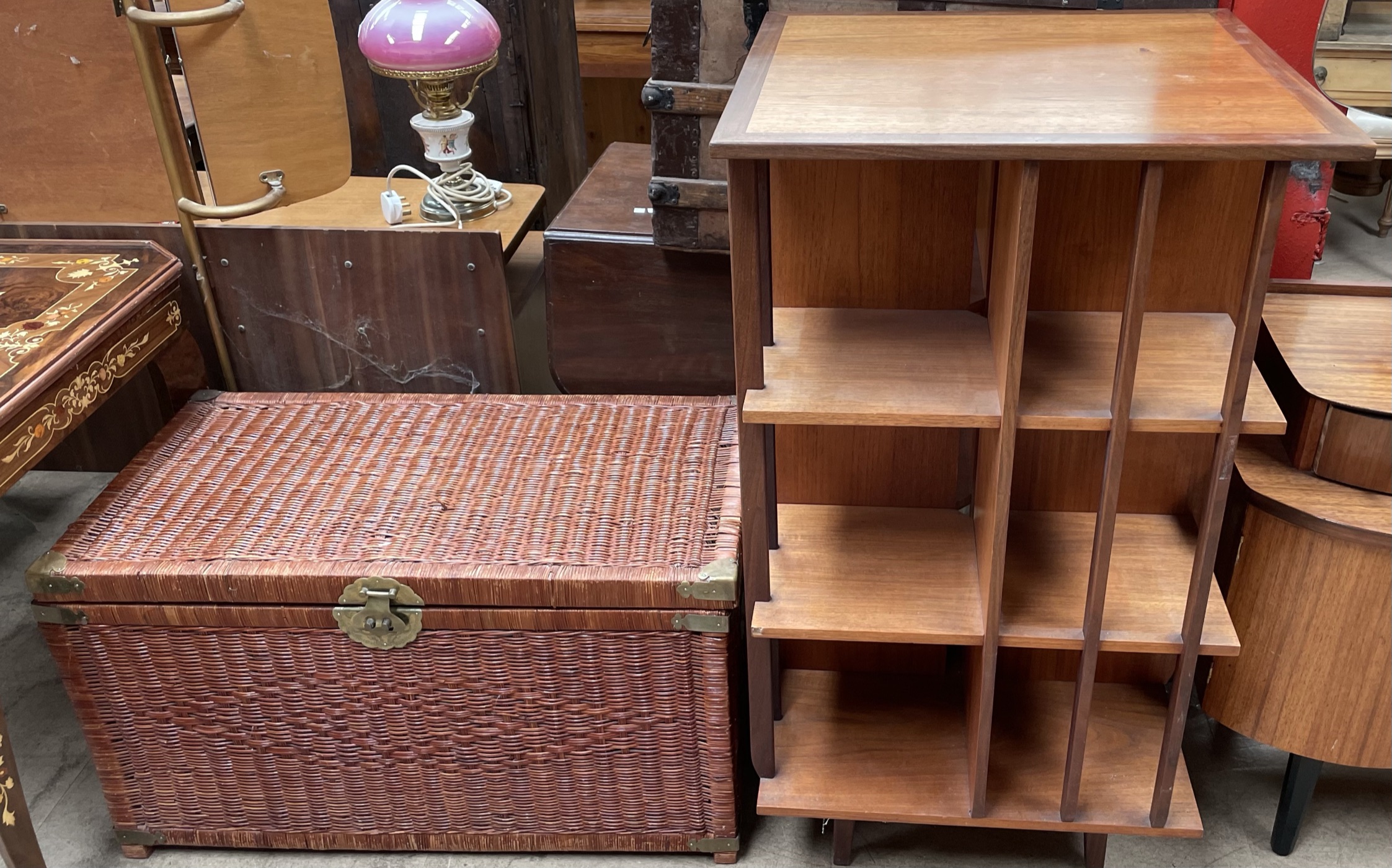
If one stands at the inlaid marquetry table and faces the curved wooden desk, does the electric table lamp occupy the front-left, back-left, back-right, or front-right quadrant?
front-left

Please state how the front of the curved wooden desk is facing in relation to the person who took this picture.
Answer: facing the viewer

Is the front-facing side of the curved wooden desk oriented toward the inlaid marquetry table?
no

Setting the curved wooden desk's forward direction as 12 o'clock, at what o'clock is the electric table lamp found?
The electric table lamp is roughly at 3 o'clock from the curved wooden desk.
